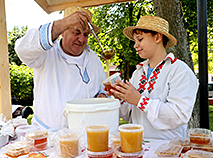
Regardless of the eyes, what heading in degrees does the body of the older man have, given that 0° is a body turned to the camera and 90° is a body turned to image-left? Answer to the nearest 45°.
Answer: approximately 315°

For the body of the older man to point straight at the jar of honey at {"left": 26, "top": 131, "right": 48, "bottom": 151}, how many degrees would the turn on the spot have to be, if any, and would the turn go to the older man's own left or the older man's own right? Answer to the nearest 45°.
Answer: approximately 45° to the older man's own right

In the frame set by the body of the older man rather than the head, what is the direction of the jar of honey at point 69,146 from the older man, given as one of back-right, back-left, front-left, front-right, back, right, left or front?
front-right

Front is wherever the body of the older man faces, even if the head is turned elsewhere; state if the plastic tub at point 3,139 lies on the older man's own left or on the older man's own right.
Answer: on the older man's own right

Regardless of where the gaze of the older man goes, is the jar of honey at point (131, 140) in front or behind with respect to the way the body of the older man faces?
in front

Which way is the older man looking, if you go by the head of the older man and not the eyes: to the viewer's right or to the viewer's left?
to the viewer's right

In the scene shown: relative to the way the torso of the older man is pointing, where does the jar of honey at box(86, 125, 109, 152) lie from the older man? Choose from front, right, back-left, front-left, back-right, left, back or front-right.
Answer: front-right
